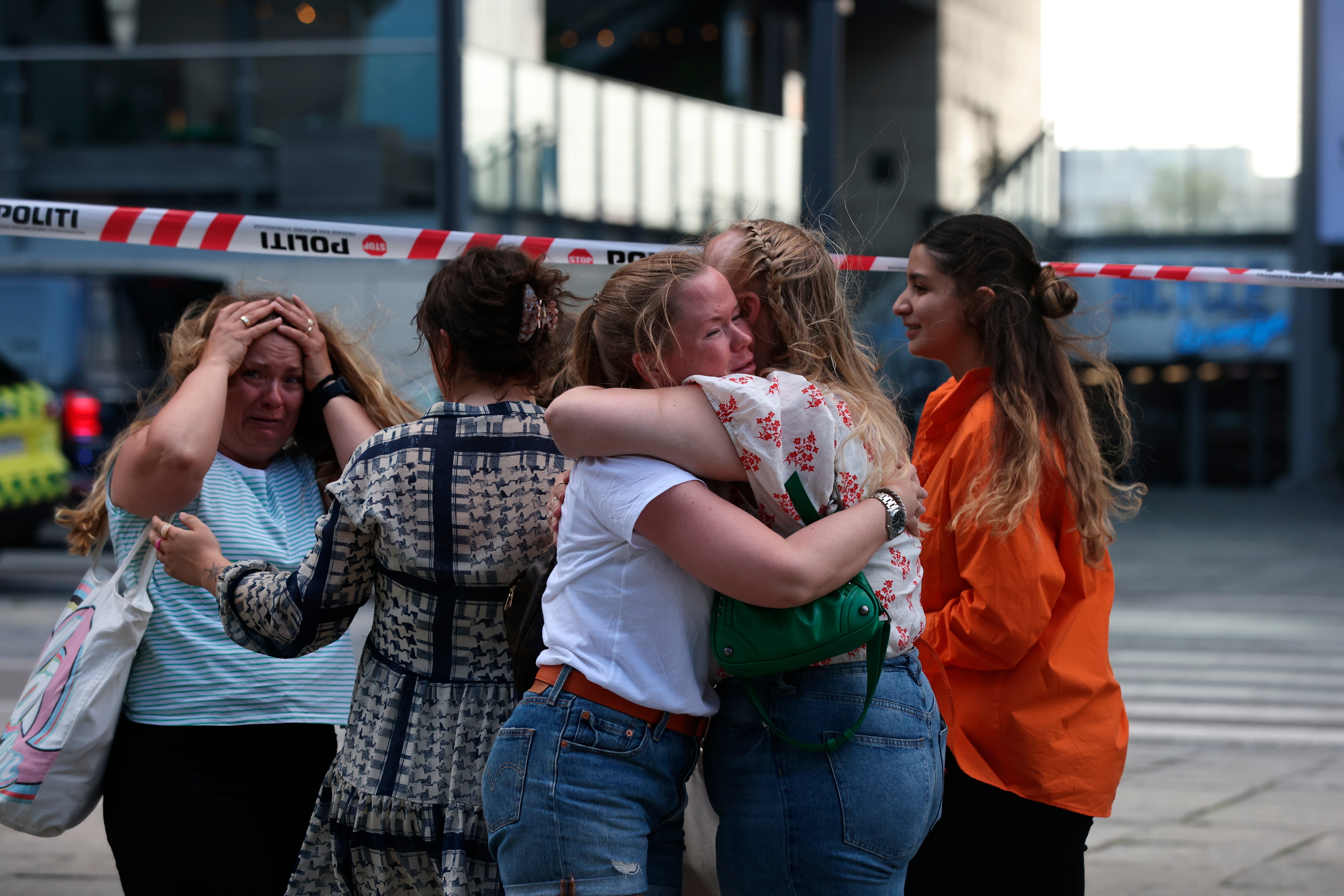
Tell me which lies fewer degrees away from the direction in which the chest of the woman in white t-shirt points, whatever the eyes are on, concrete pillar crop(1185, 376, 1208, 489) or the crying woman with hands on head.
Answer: the concrete pillar

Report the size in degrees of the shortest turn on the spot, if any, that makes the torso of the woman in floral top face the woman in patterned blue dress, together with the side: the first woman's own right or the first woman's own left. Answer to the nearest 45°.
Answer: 0° — they already face them

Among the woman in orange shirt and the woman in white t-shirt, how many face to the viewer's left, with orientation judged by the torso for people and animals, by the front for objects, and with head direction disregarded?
1

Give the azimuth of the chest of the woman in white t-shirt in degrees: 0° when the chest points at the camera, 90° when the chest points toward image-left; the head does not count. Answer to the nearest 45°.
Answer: approximately 270°

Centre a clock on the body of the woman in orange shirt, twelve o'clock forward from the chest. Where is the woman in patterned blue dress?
The woman in patterned blue dress is roughly at 11 o'clock from the woman in orange shirt.

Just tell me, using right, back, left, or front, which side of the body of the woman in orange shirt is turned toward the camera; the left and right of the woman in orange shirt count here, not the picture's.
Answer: left

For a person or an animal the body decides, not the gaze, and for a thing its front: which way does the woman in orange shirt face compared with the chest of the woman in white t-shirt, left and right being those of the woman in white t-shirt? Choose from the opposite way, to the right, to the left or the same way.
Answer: the opposite way

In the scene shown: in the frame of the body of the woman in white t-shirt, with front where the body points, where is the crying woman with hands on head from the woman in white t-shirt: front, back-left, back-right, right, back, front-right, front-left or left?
back-left

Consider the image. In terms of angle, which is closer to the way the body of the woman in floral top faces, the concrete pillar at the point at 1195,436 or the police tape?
the police tape
